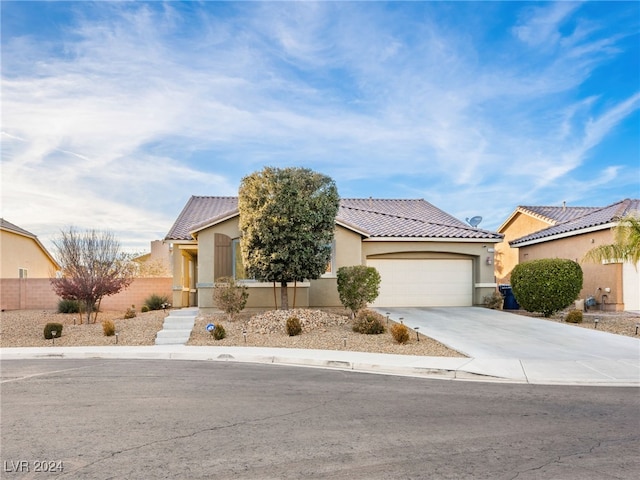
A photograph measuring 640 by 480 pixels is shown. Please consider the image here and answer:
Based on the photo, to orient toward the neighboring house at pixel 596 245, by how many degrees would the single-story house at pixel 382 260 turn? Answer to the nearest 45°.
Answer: approximately 90° to its left

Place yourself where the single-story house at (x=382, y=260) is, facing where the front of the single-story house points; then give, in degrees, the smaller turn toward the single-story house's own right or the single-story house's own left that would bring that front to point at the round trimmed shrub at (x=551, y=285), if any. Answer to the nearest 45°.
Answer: approximately 45° to the single-story house's own left

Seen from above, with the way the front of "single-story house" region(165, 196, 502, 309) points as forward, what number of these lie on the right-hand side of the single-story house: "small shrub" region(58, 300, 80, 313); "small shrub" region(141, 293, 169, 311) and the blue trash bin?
2

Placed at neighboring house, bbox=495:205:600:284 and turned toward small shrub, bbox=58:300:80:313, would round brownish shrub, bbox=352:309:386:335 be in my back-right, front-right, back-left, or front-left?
front-left

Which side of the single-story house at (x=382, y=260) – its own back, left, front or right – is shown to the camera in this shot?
front

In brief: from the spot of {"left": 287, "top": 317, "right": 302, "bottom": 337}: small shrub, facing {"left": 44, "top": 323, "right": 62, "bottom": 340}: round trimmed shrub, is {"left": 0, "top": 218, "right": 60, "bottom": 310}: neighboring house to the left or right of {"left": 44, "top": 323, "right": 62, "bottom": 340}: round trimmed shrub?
right

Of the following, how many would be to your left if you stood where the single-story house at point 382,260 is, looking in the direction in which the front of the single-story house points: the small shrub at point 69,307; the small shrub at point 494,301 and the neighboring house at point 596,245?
2

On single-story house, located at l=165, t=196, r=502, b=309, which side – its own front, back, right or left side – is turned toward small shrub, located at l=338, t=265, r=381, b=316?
front

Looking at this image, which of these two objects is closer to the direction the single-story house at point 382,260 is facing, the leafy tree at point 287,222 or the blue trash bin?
the leafy tree

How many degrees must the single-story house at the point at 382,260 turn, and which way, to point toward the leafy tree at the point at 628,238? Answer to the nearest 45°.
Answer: approximately 45° to its left
